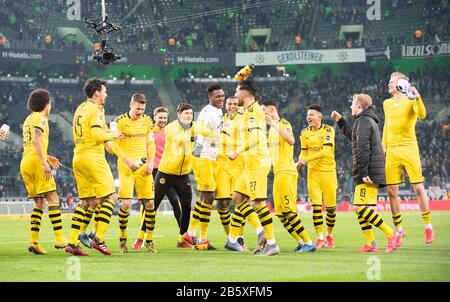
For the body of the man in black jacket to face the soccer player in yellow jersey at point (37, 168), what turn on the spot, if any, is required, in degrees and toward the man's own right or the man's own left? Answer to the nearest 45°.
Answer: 0° — they already face them

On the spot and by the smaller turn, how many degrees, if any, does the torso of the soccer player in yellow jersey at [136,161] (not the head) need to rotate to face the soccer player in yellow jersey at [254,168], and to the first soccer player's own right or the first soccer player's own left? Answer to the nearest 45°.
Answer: approximately 45° to the first soccer player's own left

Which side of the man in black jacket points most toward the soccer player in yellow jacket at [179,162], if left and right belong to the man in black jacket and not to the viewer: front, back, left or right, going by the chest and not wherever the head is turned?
front

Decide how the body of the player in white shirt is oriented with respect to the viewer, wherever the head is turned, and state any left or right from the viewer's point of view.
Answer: facing the viewer and to the right of the viewer

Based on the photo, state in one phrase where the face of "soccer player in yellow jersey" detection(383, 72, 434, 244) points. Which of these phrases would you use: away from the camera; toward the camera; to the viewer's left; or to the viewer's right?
to the viewer's left

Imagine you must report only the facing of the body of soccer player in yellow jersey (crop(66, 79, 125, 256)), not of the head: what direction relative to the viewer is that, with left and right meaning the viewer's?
facing away from the viewer and to the right of the viewer

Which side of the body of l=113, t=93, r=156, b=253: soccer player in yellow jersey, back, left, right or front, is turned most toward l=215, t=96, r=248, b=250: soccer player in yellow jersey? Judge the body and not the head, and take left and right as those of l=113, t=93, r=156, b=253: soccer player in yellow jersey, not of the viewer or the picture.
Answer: left

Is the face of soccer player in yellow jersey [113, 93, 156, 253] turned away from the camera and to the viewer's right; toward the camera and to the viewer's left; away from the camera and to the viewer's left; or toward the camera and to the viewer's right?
toward the camera and to the viewer's right
